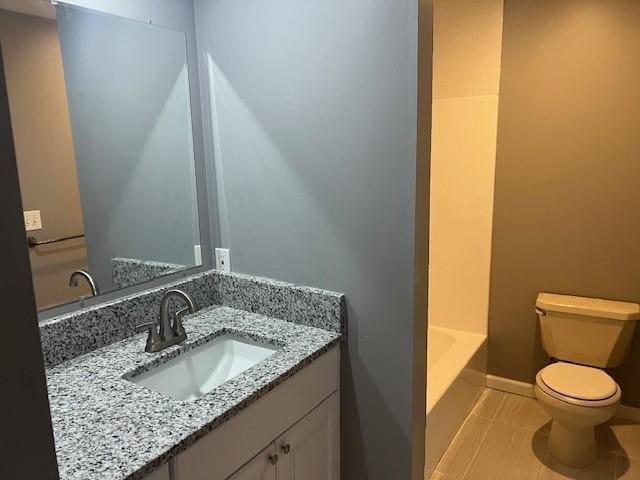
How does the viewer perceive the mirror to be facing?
facing the viewer and to the right of the viewer

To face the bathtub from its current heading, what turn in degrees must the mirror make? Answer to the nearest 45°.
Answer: approximately 45° to its left

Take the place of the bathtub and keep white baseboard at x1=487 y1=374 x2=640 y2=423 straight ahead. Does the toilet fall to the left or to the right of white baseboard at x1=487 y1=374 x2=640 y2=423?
right

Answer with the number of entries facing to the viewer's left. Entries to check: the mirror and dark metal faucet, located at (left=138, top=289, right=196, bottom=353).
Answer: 0

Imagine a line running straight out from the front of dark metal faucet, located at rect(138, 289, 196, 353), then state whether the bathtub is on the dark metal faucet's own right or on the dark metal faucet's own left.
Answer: on the dark metal faucet's own left

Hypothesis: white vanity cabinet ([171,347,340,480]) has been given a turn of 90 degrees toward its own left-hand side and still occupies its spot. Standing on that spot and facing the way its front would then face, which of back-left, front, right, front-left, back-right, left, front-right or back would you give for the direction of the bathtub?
front

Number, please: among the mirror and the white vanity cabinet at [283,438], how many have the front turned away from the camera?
0
